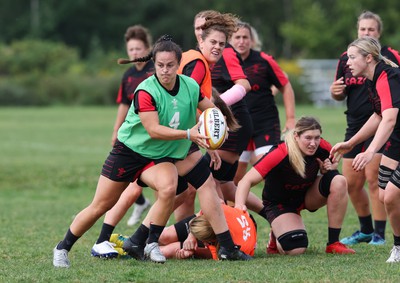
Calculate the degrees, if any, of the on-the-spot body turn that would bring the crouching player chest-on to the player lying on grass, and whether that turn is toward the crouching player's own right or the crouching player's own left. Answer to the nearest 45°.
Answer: approximately 90° to the crouching player's own right
